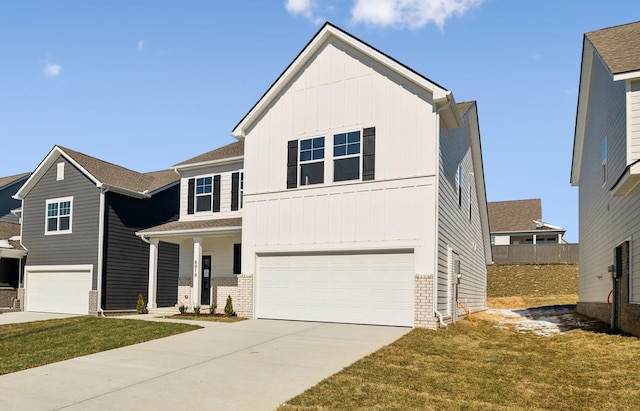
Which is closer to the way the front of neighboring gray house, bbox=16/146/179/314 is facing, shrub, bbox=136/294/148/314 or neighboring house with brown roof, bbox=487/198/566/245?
the shrub

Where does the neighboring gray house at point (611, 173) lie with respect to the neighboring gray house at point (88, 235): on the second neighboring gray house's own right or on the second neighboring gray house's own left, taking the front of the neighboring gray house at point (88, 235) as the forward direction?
on the second neighboring gray house's own left

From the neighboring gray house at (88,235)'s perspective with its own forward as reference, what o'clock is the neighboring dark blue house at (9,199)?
the neighboring dark blue house at (9,199) is roughly at 4 o'clock from the neighboring gray house at (88,235).

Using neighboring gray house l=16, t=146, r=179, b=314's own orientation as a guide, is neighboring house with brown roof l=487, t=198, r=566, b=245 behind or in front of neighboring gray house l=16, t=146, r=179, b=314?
behind

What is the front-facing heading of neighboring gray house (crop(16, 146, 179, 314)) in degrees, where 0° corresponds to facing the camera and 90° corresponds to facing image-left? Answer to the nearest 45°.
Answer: approximately 45°

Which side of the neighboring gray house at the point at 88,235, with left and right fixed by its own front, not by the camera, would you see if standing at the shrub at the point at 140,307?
left

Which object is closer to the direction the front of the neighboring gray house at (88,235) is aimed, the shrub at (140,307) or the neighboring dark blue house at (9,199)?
the shrub
